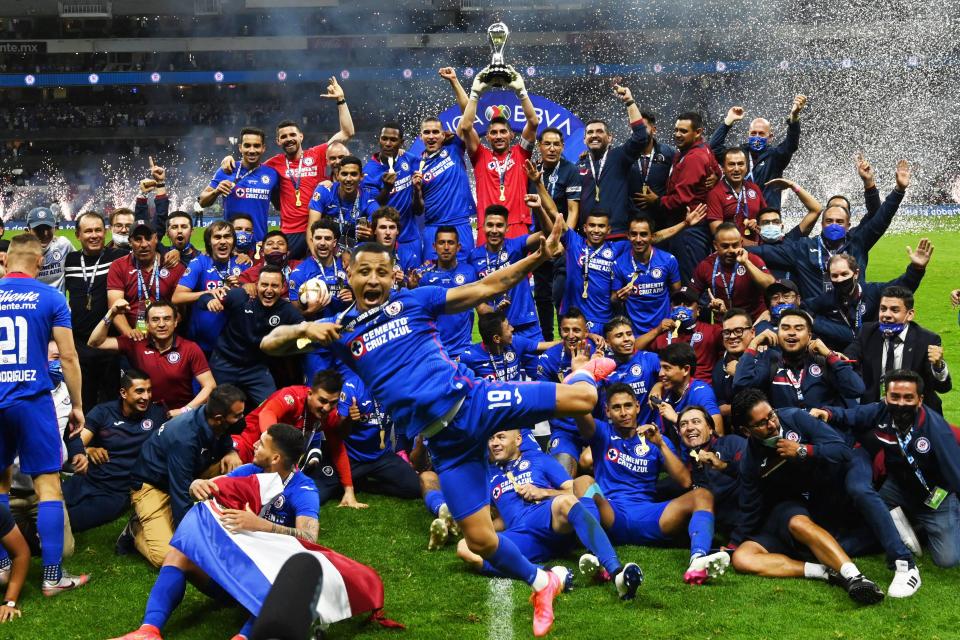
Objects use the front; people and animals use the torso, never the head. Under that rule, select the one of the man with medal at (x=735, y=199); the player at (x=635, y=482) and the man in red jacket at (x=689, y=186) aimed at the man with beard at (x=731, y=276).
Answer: the man with medal at (x=735, y=199)

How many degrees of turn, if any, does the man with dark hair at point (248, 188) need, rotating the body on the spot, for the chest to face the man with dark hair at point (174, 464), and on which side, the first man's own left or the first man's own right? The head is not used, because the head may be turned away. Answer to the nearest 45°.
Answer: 0° — they already face them

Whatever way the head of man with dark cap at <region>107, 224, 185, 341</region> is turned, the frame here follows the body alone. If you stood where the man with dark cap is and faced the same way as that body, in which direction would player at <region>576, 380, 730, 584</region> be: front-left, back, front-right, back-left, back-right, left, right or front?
front-left

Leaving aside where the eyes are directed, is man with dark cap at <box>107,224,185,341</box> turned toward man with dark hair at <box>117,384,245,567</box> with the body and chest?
yes

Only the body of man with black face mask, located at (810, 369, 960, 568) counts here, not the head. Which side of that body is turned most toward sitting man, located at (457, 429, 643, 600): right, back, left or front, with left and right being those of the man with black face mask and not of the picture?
right

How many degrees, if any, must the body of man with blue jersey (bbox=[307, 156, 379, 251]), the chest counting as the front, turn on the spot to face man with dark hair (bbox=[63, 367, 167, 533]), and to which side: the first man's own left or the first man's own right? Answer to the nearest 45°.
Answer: approximately 45° to the first man's own right

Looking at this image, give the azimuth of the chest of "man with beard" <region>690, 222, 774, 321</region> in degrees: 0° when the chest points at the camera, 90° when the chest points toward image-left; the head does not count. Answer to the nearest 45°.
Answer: approximately 0°

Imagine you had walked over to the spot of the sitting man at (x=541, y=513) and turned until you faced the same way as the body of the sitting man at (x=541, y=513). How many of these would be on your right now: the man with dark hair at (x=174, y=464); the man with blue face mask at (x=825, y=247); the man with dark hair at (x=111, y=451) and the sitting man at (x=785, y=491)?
2

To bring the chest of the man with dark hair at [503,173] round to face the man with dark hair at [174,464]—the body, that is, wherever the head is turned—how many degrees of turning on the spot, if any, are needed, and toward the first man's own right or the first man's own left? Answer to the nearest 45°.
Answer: approximately 45° to the first man's own right

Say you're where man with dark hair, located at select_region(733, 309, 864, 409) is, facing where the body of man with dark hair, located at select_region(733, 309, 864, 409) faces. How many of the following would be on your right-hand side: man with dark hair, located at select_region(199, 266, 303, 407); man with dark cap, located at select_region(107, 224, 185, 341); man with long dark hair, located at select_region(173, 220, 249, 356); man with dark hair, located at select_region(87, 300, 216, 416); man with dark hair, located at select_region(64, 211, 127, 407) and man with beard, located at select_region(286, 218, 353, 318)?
6
